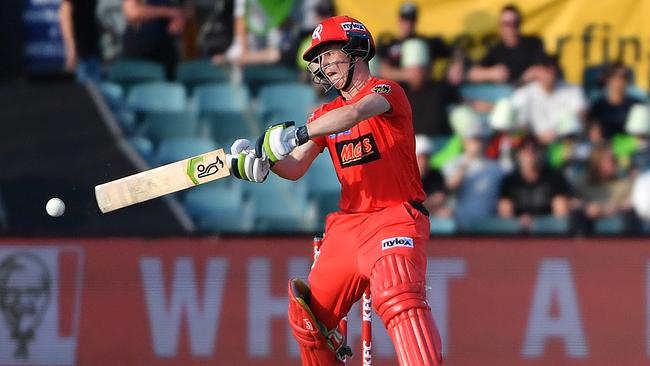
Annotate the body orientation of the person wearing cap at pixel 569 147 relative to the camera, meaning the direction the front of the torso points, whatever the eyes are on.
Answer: toward the camera

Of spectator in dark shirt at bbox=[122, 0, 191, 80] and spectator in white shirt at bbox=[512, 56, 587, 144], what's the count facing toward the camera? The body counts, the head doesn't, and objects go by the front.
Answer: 2

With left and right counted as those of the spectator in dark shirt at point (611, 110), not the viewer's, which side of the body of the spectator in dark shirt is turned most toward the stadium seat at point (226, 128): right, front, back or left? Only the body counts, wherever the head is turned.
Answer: right

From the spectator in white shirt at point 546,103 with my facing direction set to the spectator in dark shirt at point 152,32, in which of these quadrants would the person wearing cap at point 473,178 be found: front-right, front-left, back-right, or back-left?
front-left

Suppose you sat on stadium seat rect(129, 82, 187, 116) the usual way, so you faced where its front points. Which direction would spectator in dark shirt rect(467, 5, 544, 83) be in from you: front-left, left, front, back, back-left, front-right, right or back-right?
left

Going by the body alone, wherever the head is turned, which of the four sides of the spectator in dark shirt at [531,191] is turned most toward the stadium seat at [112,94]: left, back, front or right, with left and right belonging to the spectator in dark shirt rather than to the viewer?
right

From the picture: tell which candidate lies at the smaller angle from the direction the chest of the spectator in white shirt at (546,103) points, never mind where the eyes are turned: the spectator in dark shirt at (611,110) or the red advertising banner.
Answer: the red advertising banner

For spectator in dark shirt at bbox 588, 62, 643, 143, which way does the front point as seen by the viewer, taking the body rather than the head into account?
toward the camera

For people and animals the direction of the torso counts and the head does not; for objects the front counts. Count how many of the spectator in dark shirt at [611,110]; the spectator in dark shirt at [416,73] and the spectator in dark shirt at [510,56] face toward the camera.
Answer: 3

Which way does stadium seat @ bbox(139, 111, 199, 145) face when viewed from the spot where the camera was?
facing the viewer

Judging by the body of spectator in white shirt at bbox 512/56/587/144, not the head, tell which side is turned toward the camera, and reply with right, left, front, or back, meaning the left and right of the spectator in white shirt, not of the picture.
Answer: front

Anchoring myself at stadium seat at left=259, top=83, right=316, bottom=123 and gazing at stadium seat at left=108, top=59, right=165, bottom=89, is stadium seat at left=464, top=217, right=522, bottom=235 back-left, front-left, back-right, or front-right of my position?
back-left

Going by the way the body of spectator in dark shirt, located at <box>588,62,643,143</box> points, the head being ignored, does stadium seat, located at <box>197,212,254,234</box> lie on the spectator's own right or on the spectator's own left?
on the spectator's own right

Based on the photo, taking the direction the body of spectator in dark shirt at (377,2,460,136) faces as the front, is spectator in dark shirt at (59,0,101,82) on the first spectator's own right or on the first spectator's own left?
on the first spectator's own right

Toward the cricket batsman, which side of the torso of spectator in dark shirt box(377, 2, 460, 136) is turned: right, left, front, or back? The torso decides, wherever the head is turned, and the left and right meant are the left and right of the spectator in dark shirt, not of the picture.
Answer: front
